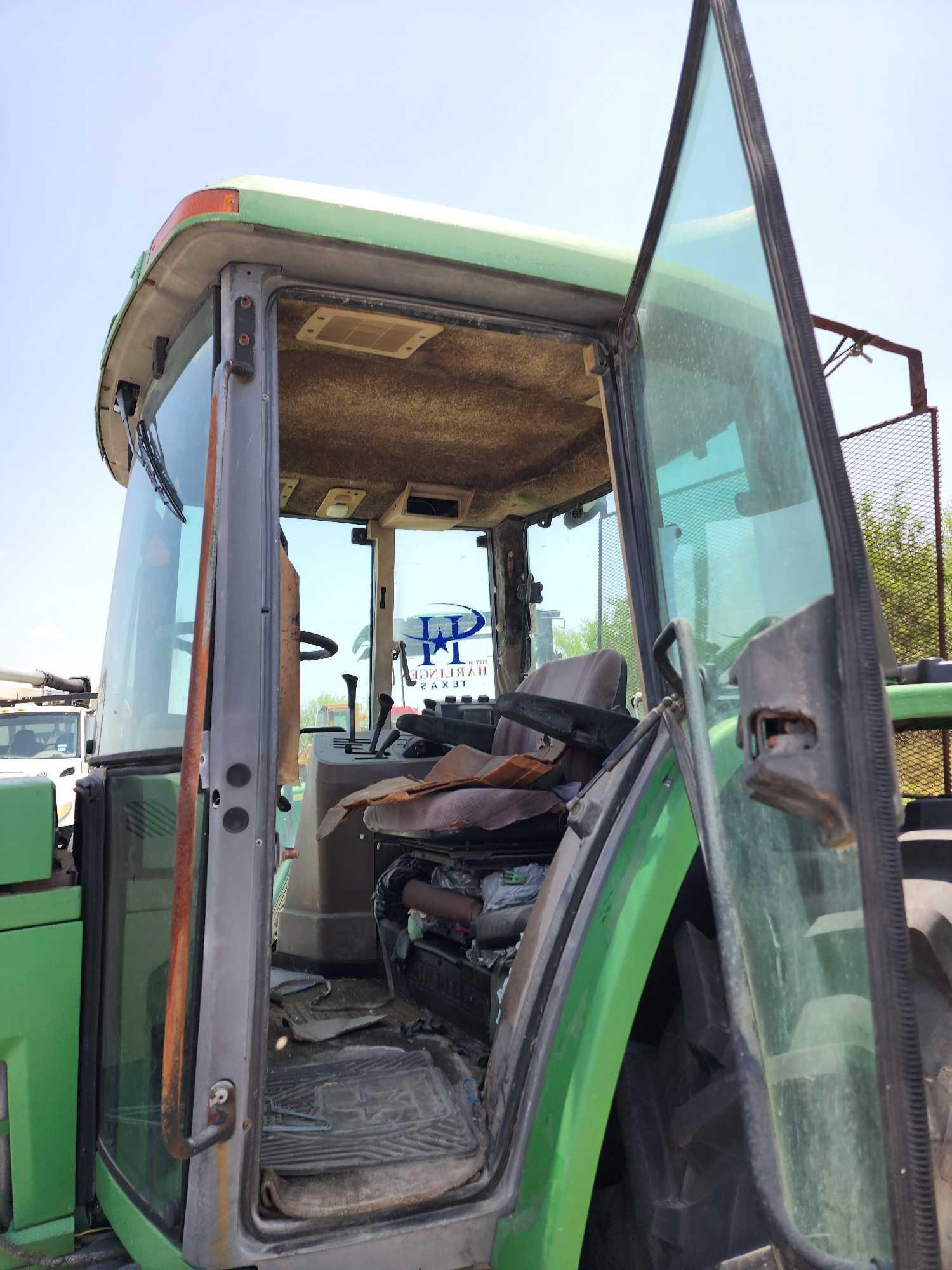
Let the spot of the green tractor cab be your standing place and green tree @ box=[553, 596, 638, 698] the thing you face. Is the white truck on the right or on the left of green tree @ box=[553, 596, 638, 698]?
left

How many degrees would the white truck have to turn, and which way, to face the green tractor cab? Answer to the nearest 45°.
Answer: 0° — it already faces it

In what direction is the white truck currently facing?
toward the camera
